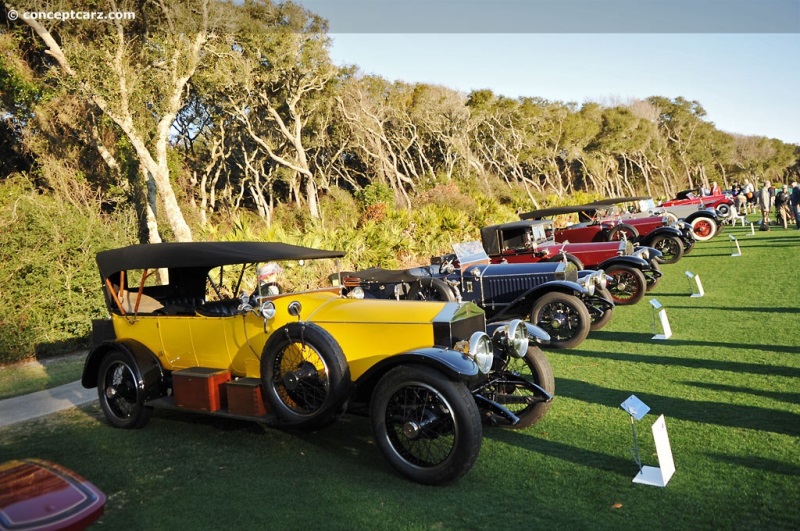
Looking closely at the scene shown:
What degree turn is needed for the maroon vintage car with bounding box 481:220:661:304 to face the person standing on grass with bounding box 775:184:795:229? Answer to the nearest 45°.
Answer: approximately 90° to its left

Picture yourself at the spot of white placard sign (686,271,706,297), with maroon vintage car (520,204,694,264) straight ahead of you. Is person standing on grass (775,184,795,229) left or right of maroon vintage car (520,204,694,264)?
right

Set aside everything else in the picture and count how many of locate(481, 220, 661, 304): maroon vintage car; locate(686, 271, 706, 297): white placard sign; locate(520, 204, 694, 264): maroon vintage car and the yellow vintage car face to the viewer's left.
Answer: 0

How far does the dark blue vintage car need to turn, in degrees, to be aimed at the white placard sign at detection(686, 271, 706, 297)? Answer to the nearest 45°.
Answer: approximately 90° to its left

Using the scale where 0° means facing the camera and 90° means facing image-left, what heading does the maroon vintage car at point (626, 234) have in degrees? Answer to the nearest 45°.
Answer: approximately 315°

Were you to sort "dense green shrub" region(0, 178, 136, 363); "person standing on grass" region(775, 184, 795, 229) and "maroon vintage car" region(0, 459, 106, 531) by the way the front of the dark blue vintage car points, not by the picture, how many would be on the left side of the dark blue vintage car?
1

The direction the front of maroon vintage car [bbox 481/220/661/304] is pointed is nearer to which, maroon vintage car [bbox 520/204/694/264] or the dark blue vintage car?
the dark blue vintage car

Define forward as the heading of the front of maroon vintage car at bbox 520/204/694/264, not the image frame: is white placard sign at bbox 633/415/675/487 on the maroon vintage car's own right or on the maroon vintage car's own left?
on the maroon vintage car's own right

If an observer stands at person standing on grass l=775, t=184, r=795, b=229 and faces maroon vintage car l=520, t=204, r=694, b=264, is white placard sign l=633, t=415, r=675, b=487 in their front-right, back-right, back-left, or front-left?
front-left

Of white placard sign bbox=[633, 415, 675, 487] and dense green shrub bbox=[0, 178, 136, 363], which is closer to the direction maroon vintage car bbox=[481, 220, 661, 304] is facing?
the white placard sign

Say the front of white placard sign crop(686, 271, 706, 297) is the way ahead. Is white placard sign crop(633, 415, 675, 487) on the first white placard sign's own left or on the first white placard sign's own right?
on the first white placard sign's own right

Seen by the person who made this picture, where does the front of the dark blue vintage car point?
facing the viewer and to the right of the viewer

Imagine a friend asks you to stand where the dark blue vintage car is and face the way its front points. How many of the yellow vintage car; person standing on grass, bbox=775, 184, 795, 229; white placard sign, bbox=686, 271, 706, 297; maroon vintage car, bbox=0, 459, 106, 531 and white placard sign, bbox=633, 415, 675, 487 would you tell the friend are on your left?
2

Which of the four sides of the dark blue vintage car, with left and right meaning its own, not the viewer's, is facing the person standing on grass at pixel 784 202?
left

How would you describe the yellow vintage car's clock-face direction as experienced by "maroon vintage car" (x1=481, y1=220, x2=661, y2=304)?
The yellow vintage car is roughly at 2 o'clock from the maroon vintage car.

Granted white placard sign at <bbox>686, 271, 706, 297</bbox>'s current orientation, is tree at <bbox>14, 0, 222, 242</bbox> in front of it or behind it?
behind
